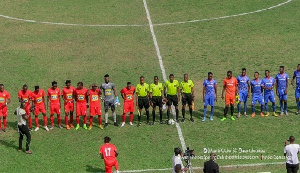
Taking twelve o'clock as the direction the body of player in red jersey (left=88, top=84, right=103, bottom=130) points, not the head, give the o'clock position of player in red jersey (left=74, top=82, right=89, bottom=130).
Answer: player in red jersey (left=74, top=82, right=89, bottom=130) is roughly at 3 o'clock from player in red jersey (left=88, top=84, right=103, bottom=130).

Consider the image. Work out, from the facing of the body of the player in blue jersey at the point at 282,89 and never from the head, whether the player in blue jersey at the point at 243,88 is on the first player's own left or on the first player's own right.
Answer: on the first player's own right

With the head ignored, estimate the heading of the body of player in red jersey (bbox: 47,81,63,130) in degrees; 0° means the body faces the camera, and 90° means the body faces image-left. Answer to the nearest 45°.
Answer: approximately 0°

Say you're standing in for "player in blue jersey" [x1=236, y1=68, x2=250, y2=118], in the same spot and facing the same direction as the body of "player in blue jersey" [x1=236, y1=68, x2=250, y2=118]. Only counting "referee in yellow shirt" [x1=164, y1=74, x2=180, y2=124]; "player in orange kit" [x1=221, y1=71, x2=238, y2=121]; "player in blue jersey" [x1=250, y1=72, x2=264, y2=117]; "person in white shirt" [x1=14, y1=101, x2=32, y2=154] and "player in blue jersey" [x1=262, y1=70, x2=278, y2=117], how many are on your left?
2

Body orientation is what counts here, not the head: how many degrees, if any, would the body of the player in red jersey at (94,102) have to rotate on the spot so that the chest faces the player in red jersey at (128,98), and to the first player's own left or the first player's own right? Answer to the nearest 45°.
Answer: approximately 90° to the first player's own left

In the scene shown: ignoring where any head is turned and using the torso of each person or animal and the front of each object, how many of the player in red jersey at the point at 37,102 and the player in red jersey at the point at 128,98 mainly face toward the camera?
2

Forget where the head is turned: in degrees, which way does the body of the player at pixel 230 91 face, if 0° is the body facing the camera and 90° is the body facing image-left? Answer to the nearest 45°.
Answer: approximately 0°
